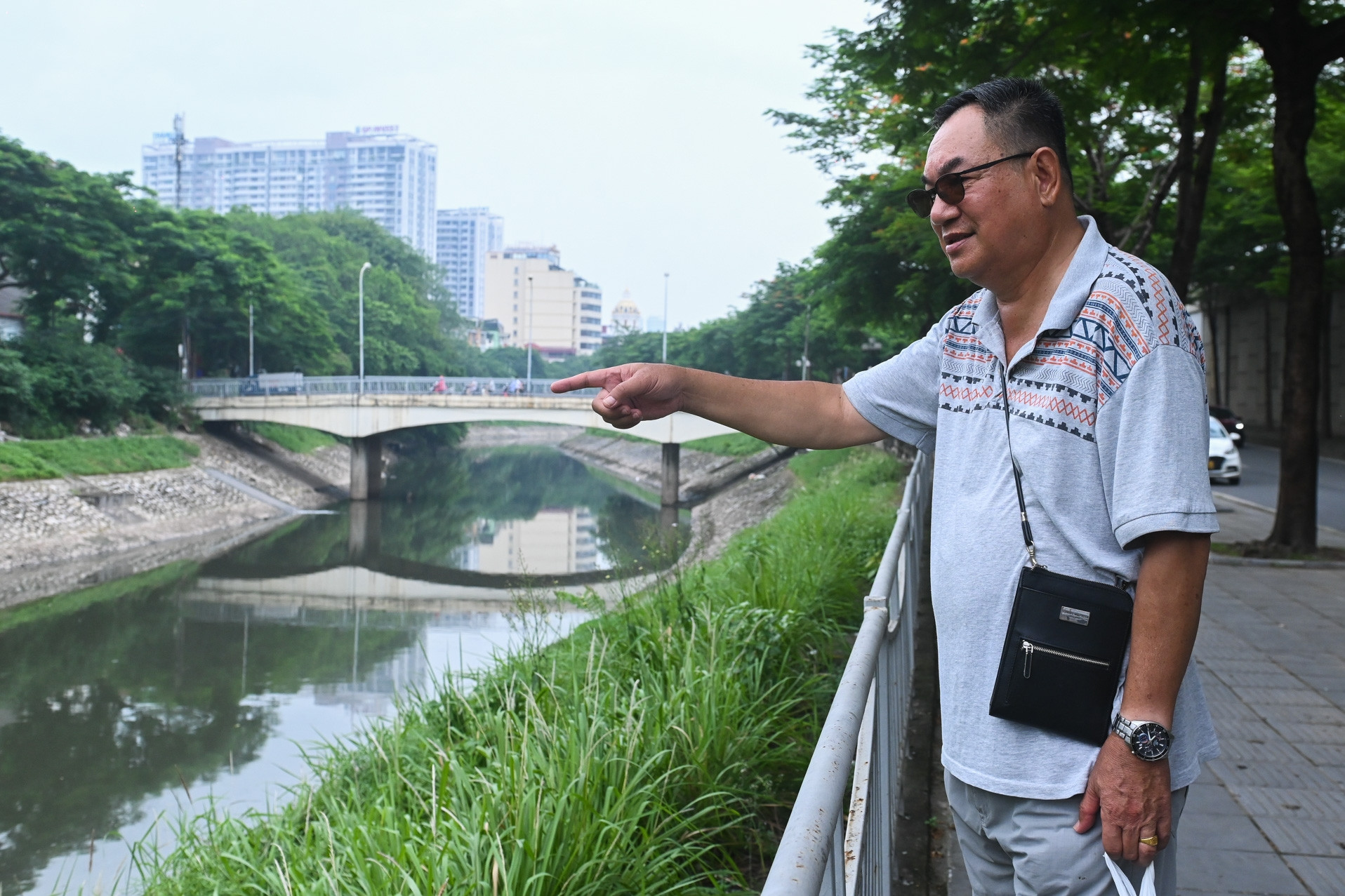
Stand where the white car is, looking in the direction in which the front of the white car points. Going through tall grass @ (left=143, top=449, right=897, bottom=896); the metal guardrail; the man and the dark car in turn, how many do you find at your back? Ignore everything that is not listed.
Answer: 1

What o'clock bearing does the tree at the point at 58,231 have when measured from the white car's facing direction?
The tree is roughly at 3 o'clock from the white car.

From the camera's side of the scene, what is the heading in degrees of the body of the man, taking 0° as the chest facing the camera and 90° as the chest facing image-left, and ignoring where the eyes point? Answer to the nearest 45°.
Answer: approximately 45°

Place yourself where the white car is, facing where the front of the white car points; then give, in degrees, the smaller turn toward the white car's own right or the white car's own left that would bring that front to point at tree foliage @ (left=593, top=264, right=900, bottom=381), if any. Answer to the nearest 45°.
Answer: approximately 135° to the white car's own right

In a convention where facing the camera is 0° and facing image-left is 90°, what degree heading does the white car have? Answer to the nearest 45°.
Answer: approximately 0°

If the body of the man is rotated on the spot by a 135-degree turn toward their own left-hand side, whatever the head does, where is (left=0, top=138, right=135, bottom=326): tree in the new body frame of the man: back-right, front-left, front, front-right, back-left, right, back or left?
back-left

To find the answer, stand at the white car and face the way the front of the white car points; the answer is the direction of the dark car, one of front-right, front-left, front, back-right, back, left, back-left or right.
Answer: back

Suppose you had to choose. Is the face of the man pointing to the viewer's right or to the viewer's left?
to the viewer's left

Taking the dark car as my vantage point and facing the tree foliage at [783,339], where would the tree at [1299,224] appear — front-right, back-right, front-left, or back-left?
back-left

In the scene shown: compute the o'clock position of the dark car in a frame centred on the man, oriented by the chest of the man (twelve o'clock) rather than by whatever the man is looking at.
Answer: The dark car is roughly at 5 o'clock from the man.

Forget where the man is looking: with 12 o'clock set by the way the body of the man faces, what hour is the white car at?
The white car is roughly at 5 o'clock from the man.

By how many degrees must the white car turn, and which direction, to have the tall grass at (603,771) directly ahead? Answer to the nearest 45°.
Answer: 0° — it already faces it

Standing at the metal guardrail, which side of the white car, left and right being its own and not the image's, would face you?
front

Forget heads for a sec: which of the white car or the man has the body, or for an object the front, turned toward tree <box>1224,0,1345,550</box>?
the white car
